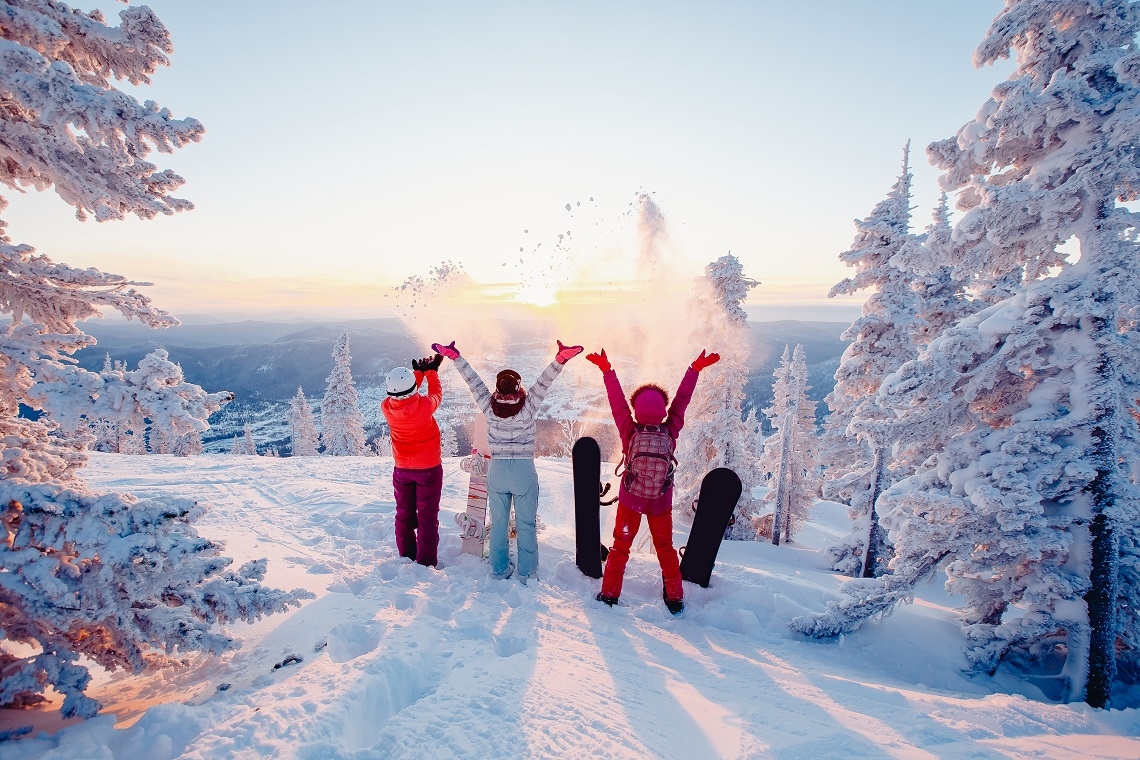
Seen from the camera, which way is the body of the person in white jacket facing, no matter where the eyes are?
away from the camera

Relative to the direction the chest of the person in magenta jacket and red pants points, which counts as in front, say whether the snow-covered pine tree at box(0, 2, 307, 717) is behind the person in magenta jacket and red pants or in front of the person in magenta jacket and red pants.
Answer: behind

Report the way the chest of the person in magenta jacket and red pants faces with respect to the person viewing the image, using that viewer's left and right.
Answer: facing away from the viewer

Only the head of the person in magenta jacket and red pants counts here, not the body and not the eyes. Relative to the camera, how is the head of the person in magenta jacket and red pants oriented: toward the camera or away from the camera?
away from the camera

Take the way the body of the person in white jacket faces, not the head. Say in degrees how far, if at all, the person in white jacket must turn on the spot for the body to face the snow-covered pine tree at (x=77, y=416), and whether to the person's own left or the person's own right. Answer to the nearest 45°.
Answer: approximately 135° to the person's own left

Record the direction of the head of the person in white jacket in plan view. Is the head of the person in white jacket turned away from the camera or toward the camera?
away from the camera

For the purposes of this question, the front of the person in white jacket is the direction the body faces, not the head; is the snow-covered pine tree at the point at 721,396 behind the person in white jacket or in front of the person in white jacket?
in front

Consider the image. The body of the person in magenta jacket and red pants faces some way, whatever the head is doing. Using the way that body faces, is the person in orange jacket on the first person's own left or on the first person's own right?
on the first person's own left

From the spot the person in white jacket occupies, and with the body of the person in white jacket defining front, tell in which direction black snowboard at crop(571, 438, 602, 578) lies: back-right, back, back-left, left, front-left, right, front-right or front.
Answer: front-right

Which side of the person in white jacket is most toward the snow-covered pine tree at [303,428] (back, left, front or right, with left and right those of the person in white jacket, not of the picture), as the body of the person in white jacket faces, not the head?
front

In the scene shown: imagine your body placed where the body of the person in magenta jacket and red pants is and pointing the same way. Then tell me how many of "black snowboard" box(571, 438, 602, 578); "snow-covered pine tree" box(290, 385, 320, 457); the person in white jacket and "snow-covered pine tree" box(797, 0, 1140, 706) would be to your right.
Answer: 1

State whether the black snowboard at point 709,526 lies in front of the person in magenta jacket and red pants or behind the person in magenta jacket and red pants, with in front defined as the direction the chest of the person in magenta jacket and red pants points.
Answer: in front

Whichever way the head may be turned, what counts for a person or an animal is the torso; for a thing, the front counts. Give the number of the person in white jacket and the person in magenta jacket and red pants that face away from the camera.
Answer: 2

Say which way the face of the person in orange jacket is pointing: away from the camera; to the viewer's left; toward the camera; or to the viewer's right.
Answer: away from the camera
